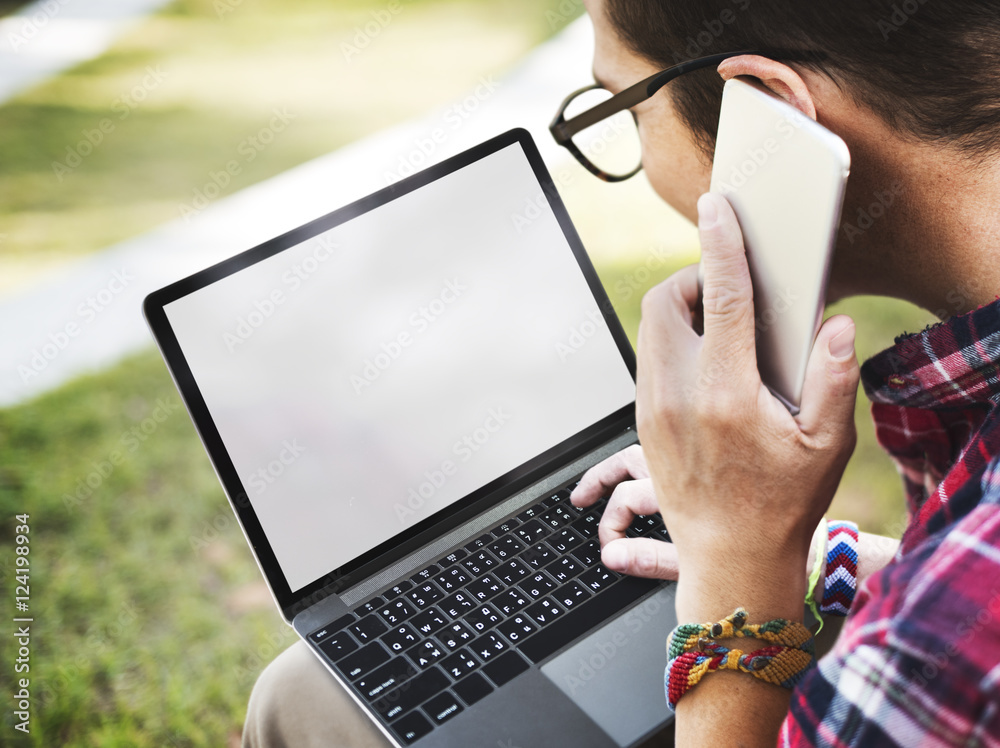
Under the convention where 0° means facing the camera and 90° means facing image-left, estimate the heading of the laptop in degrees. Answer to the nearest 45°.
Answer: approximately 315°

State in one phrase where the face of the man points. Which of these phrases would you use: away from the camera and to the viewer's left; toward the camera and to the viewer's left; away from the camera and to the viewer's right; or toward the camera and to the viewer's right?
away from the camera and to the viewer's left
